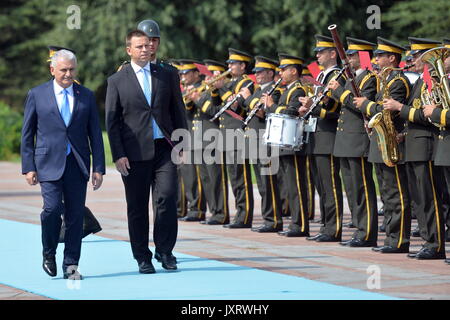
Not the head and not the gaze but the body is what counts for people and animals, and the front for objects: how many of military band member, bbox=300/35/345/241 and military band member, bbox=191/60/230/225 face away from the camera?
0

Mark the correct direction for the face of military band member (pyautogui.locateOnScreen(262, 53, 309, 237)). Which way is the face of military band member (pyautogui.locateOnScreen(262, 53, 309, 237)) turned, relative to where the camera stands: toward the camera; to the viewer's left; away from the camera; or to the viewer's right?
to the viewer's left

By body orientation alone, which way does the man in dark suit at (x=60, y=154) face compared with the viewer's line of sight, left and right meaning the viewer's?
facing the viewer

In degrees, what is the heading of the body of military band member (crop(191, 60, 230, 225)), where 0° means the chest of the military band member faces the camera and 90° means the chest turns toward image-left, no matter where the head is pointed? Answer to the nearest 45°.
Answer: approximately 45°

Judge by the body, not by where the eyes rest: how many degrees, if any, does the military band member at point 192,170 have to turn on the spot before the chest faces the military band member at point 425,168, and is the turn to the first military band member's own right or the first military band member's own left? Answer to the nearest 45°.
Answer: approximately 90° to the first military band member's own left

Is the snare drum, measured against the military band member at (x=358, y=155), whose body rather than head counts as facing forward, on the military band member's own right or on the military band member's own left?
on the military band member's own right

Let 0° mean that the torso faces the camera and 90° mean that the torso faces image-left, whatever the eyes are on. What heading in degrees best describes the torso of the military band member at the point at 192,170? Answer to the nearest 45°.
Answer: approximately 45°

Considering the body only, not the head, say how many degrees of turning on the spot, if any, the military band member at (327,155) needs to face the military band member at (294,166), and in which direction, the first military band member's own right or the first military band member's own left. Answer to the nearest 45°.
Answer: approximately 90° to the first military band member's own right

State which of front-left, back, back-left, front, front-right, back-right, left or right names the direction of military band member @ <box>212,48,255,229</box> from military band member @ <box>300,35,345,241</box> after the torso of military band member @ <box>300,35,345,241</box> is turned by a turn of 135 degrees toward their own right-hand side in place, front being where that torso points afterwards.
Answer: front-left

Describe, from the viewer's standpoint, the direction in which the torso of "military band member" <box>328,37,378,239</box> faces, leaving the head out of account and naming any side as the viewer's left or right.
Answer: facing the viewer and to the left of the viewer

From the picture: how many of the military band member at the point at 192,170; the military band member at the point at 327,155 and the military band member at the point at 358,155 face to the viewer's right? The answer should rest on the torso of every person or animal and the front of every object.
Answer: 0

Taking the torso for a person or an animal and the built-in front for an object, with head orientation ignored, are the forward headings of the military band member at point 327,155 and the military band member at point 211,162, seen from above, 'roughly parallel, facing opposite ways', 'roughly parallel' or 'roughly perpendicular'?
roughly parallel

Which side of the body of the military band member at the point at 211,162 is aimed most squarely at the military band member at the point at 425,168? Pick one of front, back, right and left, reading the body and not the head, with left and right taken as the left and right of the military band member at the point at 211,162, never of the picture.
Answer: left

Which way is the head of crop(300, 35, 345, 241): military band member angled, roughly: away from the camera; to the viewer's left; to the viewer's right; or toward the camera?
to the viewer's left

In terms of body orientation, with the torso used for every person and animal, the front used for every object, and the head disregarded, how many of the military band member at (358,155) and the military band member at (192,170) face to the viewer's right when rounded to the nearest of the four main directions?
0
